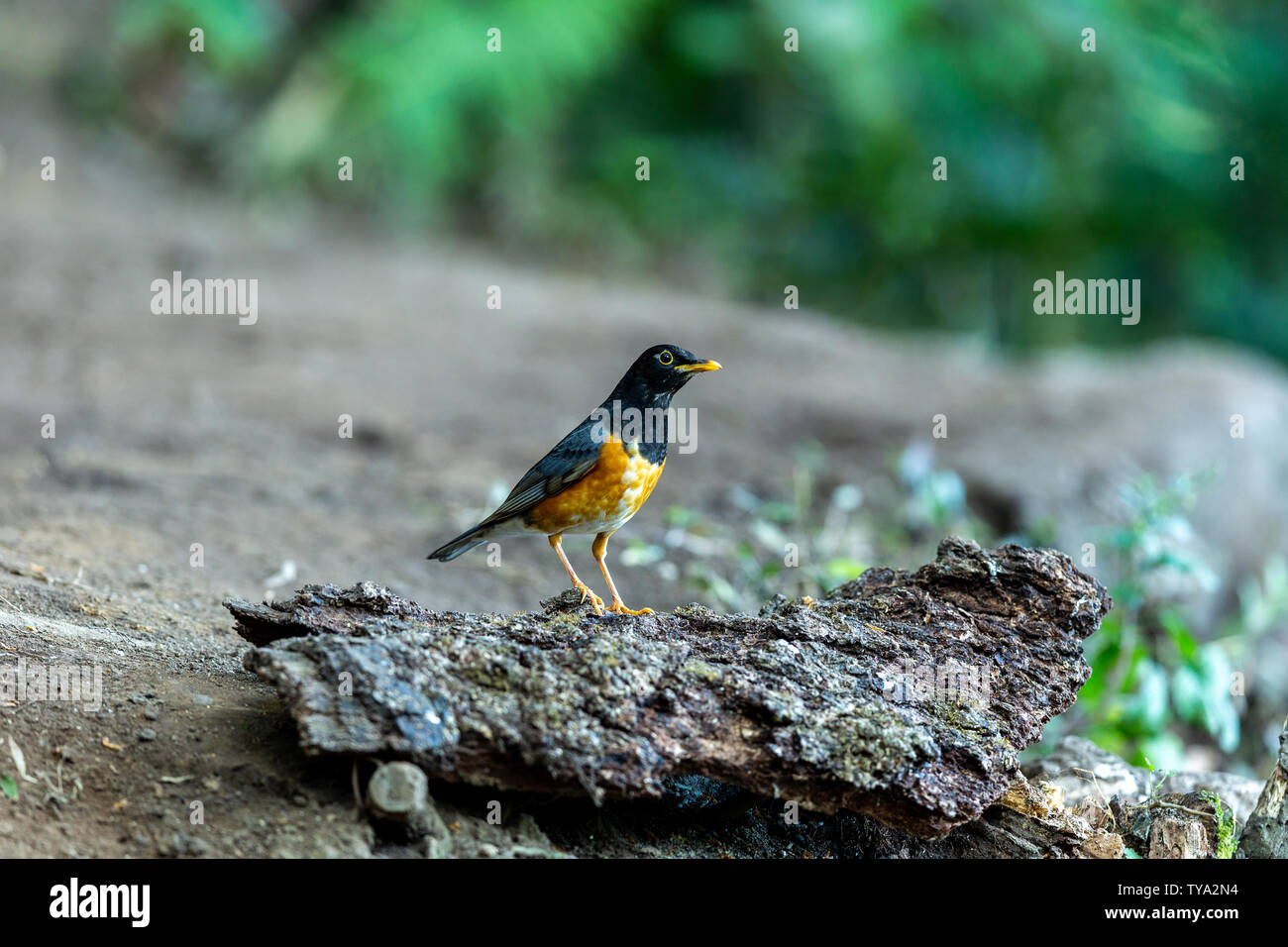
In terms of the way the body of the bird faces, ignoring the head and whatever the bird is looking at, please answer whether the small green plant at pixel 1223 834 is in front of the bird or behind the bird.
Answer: in front

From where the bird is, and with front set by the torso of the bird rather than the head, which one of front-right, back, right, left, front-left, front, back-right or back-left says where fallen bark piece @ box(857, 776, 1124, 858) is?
front-right

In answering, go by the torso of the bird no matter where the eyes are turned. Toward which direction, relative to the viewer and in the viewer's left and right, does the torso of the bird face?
facing to the right of the viewer
